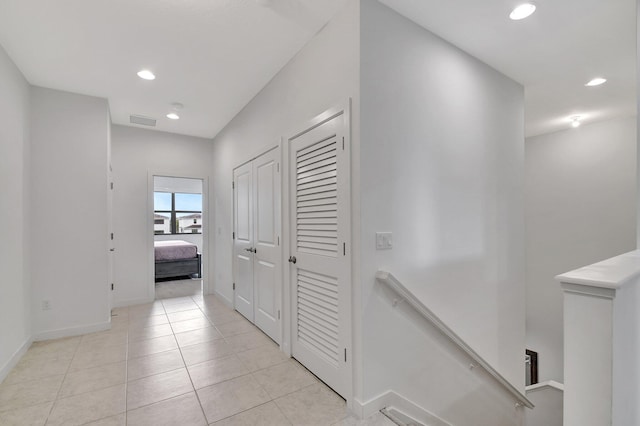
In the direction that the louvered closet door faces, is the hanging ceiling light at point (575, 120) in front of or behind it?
behind

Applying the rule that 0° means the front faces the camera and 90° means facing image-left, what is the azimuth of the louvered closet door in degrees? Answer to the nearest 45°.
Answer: approximately 45°

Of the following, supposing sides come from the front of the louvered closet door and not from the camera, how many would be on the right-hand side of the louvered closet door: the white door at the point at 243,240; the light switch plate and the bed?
2

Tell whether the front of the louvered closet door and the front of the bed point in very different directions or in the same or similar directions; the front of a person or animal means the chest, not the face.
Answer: very different directions
